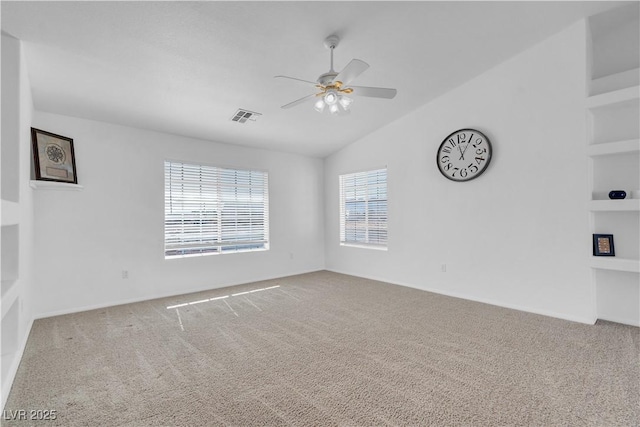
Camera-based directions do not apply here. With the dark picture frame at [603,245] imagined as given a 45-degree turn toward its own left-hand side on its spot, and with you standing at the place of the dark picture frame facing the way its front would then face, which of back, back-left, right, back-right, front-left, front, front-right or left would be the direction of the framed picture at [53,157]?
right

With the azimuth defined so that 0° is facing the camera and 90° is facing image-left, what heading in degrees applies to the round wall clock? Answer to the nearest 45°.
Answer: approximately 45°

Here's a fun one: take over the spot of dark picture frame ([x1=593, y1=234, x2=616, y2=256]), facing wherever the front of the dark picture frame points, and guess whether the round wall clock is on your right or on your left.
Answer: on your right

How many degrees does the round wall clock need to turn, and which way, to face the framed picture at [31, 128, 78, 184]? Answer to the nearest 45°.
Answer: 0° — it already faces it

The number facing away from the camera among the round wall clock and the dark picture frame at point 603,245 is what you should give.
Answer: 0

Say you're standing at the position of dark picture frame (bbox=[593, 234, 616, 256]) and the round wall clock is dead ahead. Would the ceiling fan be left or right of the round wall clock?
left

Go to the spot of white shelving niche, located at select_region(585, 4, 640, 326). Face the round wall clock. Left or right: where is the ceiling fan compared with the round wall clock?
left

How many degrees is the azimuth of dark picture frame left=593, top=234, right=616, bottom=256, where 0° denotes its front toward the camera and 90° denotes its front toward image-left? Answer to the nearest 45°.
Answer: approximately 0°

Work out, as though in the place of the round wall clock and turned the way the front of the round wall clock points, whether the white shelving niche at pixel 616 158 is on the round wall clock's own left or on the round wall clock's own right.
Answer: on the round wall clock's own left

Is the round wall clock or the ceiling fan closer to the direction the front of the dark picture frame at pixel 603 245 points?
the ceiling fan

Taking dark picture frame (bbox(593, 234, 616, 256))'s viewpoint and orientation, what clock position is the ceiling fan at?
The ceiling fan is roughly at 1 o'clock from the dark picture frame.
